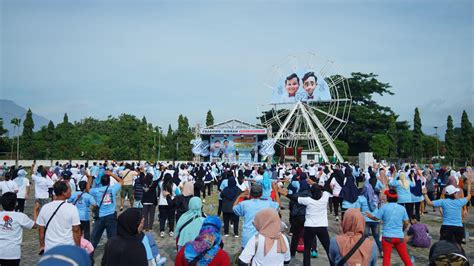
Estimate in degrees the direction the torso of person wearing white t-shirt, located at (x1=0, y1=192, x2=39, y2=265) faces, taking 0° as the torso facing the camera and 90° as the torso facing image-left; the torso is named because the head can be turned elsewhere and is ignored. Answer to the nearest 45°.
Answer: approximately 180°

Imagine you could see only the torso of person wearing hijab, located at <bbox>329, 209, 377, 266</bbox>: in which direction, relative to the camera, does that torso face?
away from the camera

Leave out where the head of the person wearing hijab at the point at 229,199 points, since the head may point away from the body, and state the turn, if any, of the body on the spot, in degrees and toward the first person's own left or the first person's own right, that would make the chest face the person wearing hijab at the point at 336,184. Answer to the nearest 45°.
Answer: approximately 45° to the first person's own right

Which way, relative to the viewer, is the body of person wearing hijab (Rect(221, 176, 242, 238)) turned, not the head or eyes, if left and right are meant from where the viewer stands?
facing away from the viewer

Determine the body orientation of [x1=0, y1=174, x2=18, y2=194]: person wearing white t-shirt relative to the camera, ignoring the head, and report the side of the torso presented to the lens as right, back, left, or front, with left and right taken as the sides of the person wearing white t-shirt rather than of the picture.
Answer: back

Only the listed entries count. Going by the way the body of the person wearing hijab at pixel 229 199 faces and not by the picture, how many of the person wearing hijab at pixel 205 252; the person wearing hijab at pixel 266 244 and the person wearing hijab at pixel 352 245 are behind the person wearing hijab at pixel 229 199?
3

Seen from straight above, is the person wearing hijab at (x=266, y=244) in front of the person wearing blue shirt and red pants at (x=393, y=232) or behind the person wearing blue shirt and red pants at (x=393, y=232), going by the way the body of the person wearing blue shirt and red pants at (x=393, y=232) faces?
behind

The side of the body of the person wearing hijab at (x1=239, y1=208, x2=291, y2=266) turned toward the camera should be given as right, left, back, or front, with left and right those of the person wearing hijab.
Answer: back

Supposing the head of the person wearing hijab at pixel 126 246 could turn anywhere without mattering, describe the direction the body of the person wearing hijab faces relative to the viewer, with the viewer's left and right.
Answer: facing away from the viewer and to the right of the viewer
